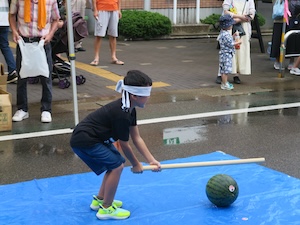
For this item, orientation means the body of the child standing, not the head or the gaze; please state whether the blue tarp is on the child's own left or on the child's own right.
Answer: on the child's own right

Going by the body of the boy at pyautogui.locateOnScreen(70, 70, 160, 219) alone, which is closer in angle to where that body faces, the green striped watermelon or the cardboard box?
the green striped watermelon

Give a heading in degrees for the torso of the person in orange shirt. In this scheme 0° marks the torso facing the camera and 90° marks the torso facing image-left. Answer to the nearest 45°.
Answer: approximately 0°

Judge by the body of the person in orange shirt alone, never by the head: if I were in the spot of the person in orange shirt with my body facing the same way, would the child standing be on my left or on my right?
on my left

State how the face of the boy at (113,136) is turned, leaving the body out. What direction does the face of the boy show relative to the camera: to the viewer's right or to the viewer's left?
to the viewer's right

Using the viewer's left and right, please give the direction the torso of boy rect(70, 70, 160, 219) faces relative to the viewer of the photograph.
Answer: facing to the right of the viewer

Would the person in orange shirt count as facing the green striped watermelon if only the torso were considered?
yes

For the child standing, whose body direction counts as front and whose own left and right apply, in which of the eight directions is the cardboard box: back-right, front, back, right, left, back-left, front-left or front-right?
back-right

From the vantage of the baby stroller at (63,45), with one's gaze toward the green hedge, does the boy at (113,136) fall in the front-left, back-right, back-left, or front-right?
back-right
